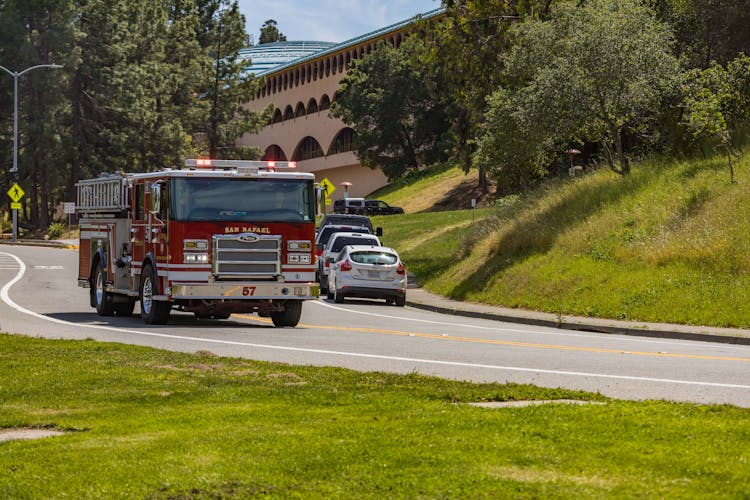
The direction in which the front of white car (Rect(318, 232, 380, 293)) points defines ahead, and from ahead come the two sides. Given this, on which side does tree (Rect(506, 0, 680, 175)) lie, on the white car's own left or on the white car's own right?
on the white car's own right

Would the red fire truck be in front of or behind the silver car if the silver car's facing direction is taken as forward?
behind

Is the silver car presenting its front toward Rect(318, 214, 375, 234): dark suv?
yes

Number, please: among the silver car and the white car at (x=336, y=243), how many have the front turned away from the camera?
2

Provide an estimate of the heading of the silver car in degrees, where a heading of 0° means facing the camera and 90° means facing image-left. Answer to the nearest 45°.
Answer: approximately 180°

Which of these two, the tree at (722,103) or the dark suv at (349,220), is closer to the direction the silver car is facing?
the dark suv

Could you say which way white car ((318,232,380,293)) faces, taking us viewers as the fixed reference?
facing away from the viewer
